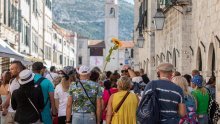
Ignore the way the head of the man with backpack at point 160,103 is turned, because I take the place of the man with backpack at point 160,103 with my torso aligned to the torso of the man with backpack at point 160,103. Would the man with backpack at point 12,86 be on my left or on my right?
on my left

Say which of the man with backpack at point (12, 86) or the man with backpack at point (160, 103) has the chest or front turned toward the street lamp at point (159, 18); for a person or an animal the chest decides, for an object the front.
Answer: the man with backpack at point (160, 103)

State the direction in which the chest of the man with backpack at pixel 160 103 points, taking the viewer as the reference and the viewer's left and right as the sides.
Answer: facing away from the viewer

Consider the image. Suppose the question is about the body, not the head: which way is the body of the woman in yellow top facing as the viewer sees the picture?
away from the camera

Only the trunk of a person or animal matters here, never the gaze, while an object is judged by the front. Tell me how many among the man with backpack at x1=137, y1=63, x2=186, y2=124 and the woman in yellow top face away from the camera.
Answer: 2
